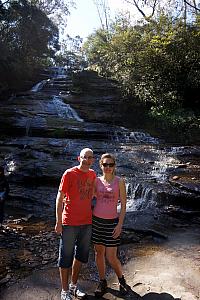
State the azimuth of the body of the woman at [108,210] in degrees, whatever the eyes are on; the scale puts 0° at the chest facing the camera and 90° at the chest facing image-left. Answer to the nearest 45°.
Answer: approximately 0°

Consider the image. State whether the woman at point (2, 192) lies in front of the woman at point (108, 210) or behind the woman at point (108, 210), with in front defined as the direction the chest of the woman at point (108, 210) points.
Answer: behind
